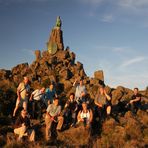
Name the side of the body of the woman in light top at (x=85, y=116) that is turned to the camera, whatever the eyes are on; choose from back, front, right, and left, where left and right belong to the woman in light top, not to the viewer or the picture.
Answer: front

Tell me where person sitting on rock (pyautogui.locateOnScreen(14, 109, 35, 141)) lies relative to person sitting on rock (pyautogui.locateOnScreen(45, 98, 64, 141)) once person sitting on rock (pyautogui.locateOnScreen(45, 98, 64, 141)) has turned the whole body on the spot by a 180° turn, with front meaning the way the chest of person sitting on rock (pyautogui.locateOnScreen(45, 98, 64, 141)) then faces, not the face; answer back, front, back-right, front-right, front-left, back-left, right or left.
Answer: back-left

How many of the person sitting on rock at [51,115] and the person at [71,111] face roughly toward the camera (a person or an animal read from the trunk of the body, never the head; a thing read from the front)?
2

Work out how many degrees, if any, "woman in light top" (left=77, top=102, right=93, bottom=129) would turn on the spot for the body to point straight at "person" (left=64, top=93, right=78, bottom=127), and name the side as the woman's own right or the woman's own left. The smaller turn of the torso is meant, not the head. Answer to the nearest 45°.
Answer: approximately 135° to the woman's own right

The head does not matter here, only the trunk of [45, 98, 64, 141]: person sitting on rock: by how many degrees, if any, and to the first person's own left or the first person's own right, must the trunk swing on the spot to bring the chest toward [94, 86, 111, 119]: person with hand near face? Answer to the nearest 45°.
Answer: approximately 135° to the first person's own left

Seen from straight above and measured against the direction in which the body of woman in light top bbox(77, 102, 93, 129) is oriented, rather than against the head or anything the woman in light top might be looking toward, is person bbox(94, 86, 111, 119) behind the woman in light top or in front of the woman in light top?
behind

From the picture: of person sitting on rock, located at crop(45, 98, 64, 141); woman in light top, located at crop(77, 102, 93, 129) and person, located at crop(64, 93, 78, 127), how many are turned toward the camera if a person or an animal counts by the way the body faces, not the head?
3

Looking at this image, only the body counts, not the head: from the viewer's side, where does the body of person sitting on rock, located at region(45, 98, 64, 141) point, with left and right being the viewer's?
facing the viewer

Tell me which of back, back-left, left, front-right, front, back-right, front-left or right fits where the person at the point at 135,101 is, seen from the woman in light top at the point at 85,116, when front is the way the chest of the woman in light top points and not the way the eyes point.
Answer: back-left

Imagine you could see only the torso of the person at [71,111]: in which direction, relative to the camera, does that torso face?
toward the camera

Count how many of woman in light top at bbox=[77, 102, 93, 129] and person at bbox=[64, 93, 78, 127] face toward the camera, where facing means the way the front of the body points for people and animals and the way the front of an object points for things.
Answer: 2
